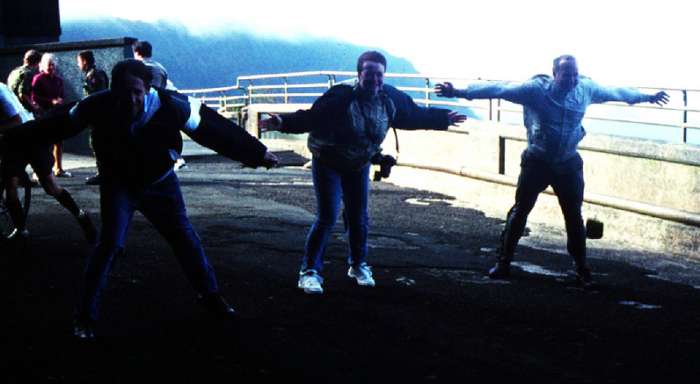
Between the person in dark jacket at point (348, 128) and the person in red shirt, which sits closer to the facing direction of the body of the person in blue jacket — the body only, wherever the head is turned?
the person in dark jacket

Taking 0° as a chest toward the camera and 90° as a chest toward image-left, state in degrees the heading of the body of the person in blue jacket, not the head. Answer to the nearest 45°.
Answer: approximately 0°

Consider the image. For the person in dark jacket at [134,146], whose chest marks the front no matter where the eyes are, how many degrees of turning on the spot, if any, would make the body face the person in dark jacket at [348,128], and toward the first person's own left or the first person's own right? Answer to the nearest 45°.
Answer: approximately 135° to the first person's own left

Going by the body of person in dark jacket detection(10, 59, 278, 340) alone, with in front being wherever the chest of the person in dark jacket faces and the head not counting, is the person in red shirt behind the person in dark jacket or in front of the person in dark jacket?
behind

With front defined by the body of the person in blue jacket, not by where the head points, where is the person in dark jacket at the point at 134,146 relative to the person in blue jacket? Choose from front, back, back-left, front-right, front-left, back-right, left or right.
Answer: front-right

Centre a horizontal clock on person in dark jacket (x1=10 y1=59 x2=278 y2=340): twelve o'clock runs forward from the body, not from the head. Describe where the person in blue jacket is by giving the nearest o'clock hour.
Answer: The person in blue jacket is roughly at 8 o'clock from the person in dark jacket.

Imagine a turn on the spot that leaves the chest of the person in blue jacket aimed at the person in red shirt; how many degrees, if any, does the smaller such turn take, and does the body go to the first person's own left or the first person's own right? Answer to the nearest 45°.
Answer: approximately 135° to the first person's own right

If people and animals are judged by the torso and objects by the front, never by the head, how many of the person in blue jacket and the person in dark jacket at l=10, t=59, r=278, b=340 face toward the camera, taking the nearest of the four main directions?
2

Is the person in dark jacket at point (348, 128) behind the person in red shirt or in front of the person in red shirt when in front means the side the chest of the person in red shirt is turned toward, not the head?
in front

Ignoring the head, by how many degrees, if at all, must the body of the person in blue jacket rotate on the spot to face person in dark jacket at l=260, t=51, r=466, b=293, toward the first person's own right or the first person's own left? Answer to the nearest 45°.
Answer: approximately 45° to the first person's own right
